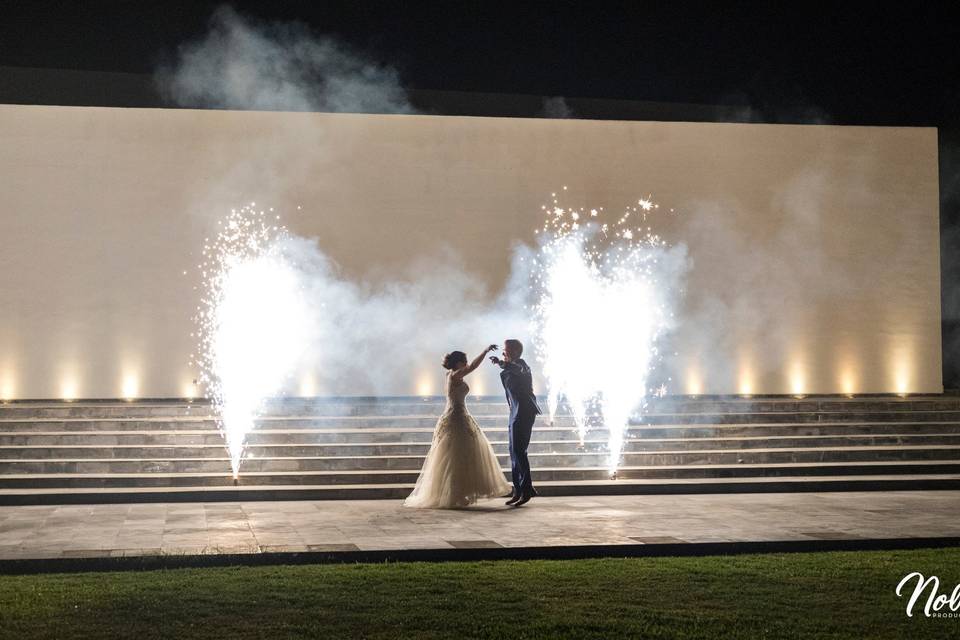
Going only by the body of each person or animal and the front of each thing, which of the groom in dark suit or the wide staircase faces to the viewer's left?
the groom in dark suit

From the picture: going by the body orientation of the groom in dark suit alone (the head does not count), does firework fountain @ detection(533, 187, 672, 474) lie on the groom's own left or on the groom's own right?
on the groom's own right

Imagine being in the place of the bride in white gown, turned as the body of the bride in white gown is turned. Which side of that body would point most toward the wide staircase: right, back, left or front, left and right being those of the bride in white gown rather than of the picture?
left

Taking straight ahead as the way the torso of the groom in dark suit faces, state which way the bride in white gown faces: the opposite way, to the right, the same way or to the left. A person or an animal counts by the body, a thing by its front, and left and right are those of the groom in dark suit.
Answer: the opposite way

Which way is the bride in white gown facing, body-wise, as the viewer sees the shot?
to the viewer's right

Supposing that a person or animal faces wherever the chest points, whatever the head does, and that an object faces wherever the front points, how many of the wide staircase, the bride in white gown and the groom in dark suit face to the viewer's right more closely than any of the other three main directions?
1

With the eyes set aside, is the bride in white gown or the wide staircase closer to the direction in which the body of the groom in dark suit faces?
the bride in white gown

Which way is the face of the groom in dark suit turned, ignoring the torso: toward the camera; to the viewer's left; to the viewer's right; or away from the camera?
to the viewer's left

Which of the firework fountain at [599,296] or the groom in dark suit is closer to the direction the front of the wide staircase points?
the groom in dark suit

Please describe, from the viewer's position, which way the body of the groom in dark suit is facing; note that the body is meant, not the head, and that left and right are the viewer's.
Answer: facing to the left of the viewer

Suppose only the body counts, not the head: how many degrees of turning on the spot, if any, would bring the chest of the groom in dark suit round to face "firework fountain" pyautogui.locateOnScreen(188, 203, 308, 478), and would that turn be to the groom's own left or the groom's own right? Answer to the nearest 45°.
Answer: approximately 45° to the groom's own right

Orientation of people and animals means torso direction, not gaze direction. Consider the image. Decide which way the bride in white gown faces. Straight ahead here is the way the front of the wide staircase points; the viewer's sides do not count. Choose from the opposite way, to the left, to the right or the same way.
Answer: to the left

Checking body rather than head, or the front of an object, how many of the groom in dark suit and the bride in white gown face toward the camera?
0
